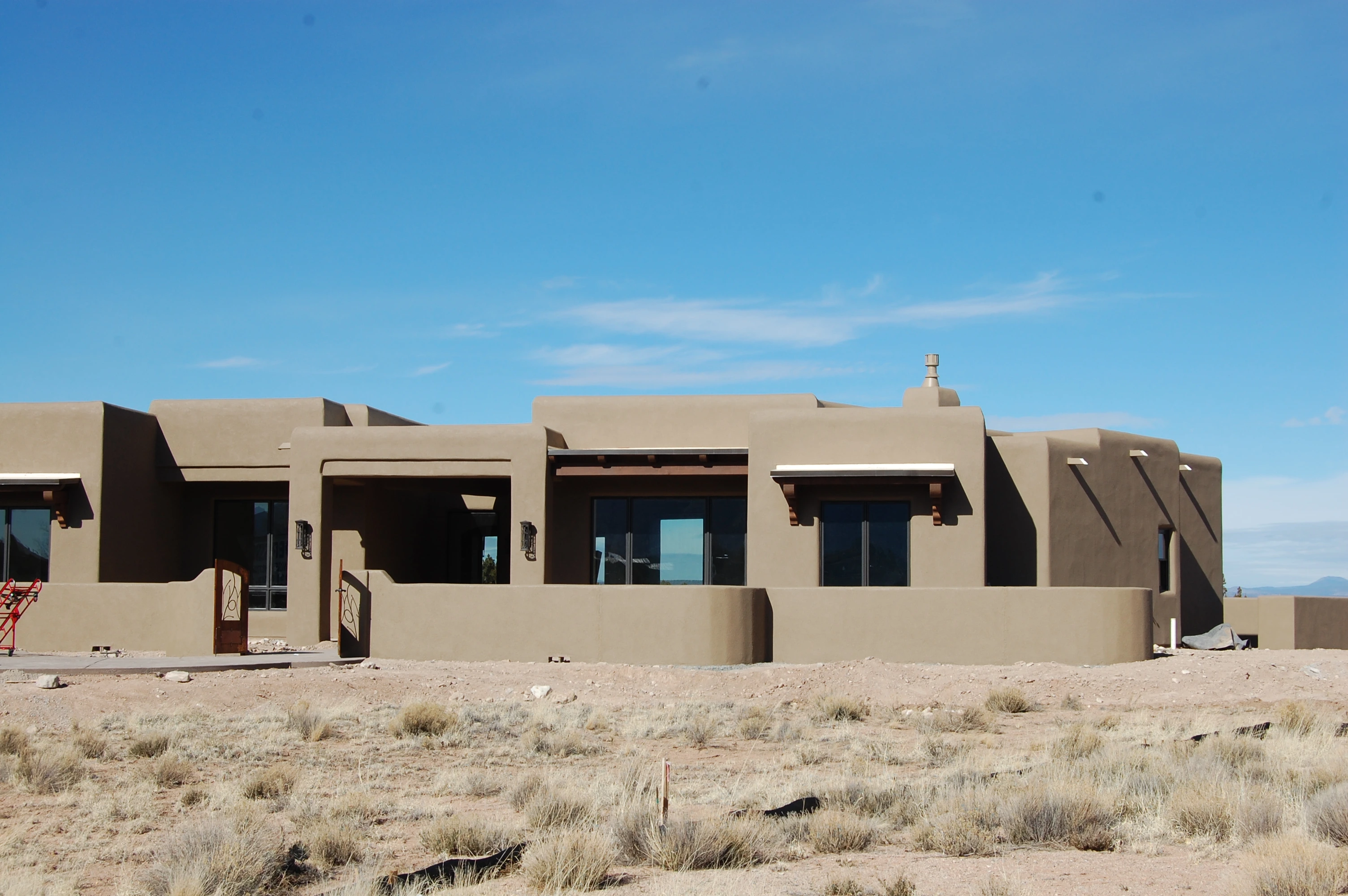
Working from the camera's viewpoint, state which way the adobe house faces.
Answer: facing the viewer

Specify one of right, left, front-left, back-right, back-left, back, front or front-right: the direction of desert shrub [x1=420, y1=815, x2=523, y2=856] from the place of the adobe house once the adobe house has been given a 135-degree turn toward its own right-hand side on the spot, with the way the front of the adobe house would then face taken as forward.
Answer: back-left

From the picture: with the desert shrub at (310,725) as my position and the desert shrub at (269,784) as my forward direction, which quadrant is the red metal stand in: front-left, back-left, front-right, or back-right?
back-right

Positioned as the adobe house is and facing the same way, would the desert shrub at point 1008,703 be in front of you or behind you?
in front

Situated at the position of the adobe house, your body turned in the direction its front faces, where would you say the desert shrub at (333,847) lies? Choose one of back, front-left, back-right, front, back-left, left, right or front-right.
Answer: front

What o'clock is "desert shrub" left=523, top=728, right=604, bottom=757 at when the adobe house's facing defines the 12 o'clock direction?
The desert shrub is roughly at 12 o'clock from the adobe house.

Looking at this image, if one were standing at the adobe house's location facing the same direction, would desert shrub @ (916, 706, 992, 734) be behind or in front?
in front

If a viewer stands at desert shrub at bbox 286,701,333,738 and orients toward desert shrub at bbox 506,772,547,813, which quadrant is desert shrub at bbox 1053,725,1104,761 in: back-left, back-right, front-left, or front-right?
front-left

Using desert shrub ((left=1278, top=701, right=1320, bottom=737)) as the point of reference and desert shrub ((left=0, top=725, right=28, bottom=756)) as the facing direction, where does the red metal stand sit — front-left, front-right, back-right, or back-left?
front-right

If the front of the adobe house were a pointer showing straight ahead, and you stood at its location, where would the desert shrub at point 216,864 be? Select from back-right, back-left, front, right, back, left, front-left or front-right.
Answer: front

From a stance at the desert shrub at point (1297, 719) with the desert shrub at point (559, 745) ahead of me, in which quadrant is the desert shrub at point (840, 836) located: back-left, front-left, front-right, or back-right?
front-left

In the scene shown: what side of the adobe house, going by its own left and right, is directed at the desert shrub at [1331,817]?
front

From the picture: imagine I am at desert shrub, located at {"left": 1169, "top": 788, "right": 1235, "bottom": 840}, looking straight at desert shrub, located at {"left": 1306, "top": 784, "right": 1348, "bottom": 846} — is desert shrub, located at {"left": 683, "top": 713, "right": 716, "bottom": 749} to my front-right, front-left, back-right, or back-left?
back-left

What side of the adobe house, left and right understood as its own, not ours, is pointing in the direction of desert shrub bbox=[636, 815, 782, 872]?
front
